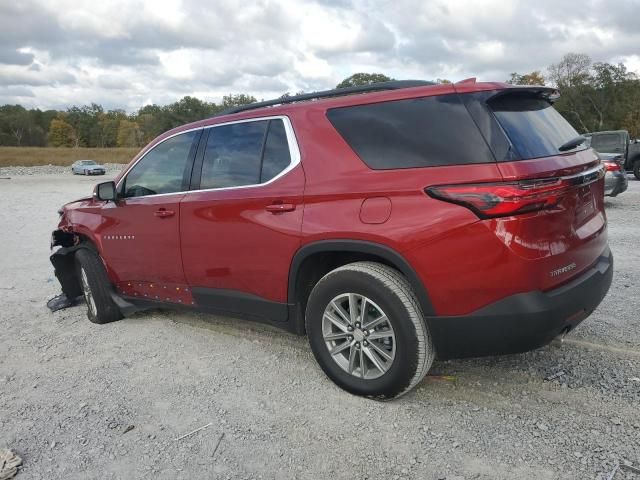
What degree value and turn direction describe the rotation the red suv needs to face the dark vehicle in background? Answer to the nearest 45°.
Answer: approximately 90° to its right

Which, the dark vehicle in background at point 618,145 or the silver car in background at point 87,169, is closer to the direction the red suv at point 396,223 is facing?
the silver car in background

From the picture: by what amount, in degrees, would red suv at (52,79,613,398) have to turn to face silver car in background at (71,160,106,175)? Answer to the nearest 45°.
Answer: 0° — it already faces it

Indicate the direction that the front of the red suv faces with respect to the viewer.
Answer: facing away from the viewer and to the left of the viewer
